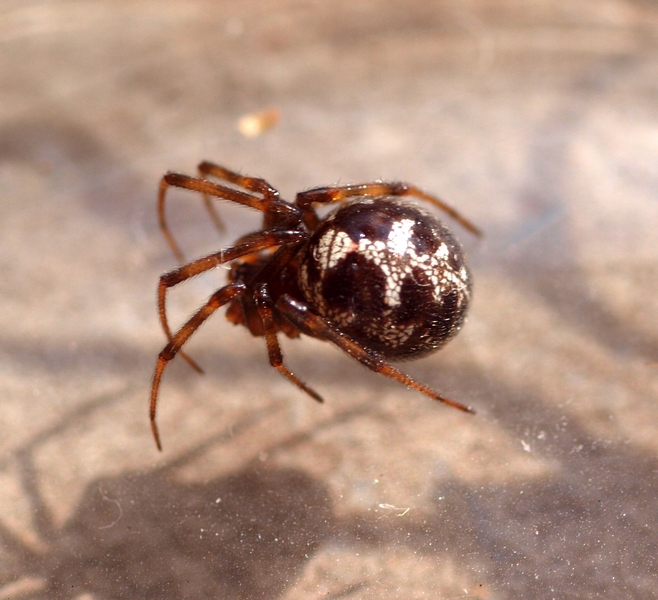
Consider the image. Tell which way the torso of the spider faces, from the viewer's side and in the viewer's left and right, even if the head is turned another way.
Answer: facing to the left of the viewer

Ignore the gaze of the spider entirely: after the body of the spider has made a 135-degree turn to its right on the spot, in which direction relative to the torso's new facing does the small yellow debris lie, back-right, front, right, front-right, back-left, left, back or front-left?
front-left
